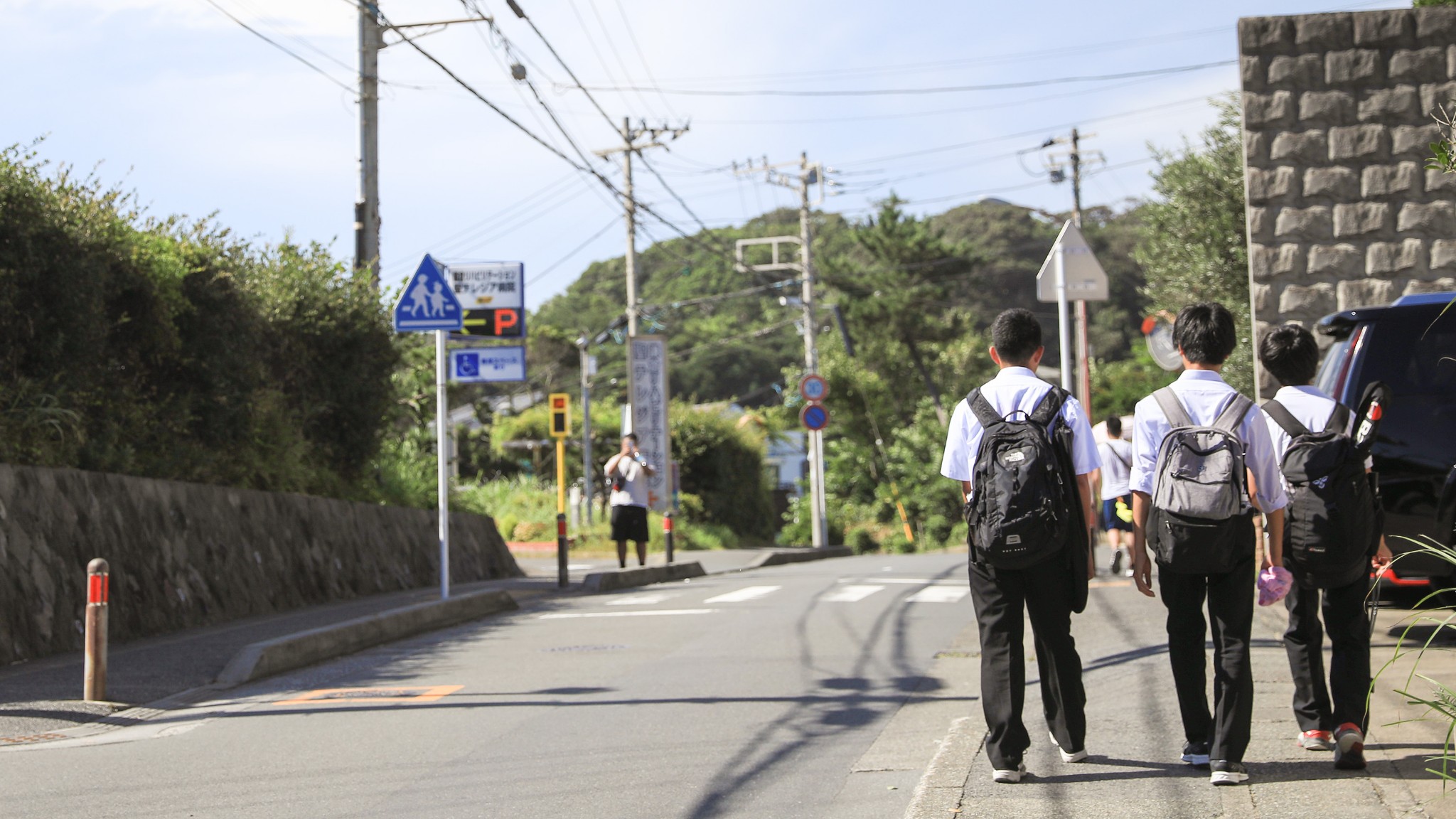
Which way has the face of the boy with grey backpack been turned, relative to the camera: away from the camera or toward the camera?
away from the camera

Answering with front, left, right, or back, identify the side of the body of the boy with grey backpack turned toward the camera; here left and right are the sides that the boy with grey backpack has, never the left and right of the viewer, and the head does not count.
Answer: back

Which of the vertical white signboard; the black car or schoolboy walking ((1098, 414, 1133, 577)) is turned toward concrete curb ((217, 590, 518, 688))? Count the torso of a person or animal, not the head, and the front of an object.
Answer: the vertical white signboard

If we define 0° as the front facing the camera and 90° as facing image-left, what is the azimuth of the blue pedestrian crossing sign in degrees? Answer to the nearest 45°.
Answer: approximately 0°

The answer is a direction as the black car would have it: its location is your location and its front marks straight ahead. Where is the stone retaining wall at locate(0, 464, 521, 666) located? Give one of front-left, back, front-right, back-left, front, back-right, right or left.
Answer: back-left

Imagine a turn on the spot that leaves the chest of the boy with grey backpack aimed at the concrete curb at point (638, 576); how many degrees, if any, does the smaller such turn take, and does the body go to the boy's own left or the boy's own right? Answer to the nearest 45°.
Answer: approximately 45° to the boy's own left

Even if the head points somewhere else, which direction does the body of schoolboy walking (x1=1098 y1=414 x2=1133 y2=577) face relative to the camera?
away from the camera

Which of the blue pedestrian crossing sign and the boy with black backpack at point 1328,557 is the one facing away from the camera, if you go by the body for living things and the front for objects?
the boy with black backpack

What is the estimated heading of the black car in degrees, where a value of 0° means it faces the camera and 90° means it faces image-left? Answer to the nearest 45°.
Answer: approximately 225°
